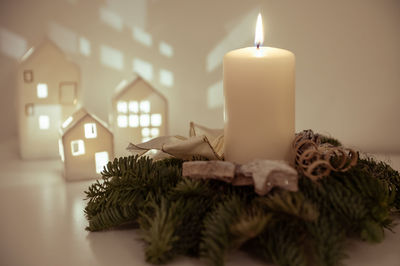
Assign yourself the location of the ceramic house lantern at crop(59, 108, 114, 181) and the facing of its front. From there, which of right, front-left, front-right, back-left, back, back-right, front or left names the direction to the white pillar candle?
front-left

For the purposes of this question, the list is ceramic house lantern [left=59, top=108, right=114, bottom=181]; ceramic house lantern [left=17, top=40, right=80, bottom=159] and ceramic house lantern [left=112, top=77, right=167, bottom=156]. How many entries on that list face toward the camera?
3

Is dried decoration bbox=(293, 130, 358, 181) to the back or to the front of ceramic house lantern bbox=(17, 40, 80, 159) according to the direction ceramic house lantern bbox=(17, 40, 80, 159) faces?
to the front

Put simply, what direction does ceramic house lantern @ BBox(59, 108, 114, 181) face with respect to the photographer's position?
facing the viewer

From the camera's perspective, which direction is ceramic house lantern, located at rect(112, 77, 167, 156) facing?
toward the camera

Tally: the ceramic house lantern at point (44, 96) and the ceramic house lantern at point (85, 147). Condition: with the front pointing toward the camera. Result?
2

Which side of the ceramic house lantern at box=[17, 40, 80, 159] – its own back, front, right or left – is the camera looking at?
front

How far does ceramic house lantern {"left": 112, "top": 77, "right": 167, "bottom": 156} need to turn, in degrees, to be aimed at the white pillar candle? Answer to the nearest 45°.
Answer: approximately 45° to its left
